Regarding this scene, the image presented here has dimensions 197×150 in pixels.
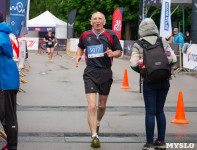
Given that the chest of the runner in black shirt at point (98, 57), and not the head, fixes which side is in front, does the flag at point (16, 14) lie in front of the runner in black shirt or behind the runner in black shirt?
behind

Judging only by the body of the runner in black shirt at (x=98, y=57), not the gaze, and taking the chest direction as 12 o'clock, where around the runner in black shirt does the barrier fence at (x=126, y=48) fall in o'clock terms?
The barrier fence is roughly at 6 o'clock from the runner in black shirt.

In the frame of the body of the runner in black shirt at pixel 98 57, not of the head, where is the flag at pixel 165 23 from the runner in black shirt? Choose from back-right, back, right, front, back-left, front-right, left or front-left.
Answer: back

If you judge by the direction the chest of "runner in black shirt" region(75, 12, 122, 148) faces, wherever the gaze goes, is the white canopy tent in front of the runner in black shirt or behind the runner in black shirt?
behind

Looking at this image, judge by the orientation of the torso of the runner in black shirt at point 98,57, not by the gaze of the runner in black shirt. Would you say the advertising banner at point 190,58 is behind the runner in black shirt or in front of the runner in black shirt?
behind

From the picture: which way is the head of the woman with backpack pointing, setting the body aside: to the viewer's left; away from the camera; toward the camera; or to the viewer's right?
away from the camera

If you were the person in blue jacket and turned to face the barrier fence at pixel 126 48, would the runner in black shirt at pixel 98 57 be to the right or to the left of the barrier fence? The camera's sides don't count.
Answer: right

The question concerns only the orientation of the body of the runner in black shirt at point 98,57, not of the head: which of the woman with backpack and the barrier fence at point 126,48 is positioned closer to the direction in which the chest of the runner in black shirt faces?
the woman with backpack

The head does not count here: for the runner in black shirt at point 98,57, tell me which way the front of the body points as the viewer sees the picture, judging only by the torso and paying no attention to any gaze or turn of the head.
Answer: toward the camera
